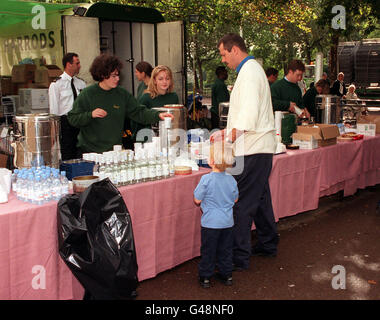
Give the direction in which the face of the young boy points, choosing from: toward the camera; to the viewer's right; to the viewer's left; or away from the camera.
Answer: away from the camera

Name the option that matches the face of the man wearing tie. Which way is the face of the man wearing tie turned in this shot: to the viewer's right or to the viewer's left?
to the viewer's right

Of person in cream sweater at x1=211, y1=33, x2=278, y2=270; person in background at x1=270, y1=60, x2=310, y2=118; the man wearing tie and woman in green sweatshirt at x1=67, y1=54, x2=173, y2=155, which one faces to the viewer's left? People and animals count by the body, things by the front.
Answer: the person in cream sweater

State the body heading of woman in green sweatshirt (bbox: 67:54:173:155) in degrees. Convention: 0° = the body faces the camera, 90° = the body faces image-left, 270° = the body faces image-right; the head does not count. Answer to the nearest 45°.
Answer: approximately 315°

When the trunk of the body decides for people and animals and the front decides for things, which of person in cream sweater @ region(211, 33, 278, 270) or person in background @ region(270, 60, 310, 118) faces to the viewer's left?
the person in cream sweater

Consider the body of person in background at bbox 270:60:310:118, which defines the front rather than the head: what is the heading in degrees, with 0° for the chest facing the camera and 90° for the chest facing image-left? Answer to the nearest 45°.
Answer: approximately 315°

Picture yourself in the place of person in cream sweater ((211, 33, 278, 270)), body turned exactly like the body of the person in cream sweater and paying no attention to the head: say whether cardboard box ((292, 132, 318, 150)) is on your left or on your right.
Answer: on your right

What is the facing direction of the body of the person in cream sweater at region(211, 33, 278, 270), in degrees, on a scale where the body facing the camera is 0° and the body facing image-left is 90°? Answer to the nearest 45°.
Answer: approximately 90°
